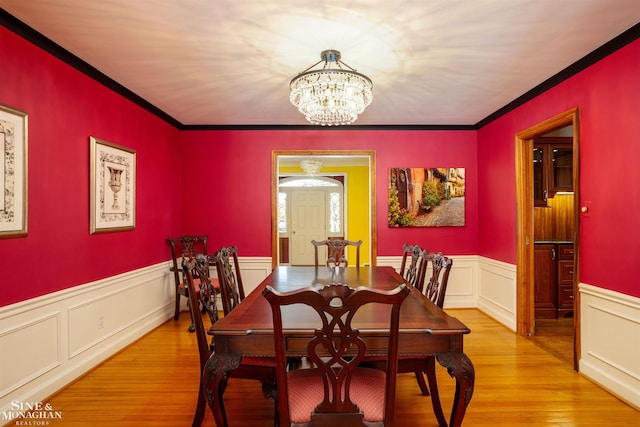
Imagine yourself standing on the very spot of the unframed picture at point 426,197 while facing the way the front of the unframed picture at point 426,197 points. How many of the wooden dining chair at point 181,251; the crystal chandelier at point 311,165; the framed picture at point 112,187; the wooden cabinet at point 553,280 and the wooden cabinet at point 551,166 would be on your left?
2

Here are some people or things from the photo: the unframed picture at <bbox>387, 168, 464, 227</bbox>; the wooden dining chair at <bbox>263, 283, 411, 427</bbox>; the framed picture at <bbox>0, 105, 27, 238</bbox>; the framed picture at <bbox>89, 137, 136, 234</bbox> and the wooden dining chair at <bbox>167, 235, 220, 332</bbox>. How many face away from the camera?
1

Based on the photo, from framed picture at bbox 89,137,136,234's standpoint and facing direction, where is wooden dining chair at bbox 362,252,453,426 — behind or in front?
in front

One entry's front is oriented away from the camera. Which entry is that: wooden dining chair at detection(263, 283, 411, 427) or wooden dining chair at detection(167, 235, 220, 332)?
wooden dining chair at detection(263, 283, 411, 427)

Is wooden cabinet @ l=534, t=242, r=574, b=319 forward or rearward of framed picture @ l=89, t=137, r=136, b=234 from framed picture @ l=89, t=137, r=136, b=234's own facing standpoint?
forward

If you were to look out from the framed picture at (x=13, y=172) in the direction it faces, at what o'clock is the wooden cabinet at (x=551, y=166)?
The wooden cabinet is roughly at 11 o'clock from the framed picture.

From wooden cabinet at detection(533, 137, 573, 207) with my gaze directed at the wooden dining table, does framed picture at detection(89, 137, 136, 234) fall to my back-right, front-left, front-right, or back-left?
front-right

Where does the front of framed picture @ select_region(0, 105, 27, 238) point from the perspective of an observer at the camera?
facing the viewer and to the right of the viewer

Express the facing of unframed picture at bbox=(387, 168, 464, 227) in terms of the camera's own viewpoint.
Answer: facing the viewer

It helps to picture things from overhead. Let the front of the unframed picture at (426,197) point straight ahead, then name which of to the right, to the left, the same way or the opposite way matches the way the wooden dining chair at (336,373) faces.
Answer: the opposite way

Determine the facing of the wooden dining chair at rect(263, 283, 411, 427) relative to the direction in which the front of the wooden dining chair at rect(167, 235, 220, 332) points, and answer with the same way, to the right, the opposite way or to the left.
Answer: to the left

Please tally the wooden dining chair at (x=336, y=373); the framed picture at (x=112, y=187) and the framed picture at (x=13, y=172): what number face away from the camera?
1

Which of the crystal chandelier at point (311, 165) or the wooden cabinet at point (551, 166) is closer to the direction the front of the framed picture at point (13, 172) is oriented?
the wooden cabinet

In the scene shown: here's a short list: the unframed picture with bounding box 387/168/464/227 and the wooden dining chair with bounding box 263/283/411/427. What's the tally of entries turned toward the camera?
1

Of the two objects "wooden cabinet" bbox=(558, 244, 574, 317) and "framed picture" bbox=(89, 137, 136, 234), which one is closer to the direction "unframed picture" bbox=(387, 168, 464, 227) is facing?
the framed picture

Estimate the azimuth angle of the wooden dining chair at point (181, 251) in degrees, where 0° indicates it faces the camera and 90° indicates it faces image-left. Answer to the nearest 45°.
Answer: approximately 315°

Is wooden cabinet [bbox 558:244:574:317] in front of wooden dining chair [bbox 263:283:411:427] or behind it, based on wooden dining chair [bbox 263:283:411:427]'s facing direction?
in front

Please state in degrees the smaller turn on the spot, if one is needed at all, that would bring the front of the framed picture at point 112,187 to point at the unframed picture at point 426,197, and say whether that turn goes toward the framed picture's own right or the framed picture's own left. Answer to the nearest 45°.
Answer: approximately 45° to the framed picture's own left

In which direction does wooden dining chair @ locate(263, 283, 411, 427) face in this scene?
away from the camera

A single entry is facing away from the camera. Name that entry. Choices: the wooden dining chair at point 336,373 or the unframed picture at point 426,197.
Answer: the wooden dining chair

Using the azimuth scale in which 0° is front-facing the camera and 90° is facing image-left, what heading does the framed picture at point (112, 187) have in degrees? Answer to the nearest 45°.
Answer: approximately 315°
